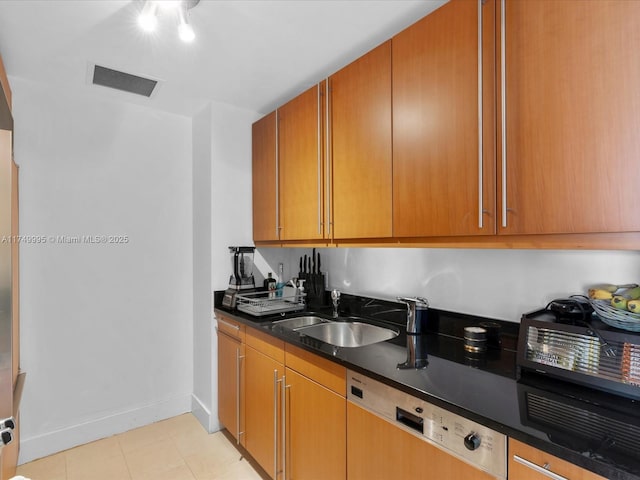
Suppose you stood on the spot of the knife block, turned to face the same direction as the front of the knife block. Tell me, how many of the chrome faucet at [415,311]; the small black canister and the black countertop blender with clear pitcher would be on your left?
2

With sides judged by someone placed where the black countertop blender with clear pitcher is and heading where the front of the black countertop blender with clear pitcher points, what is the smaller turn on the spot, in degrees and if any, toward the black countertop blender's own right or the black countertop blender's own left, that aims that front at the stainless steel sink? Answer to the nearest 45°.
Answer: approximately 90° to the black countertop blender's own left

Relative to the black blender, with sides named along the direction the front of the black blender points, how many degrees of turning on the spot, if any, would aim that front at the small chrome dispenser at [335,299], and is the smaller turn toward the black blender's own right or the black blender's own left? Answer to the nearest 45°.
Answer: approximately 90° to the black blender's own left

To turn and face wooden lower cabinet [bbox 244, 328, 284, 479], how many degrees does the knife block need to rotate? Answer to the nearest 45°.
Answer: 0° — it already faces it

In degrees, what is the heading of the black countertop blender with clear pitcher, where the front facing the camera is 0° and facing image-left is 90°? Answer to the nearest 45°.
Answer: approximately 45°

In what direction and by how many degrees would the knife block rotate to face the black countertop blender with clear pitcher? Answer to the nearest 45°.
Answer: approximately 45° to its right

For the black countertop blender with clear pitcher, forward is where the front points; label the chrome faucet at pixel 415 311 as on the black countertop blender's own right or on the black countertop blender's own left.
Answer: on the black countertop blender's own left
